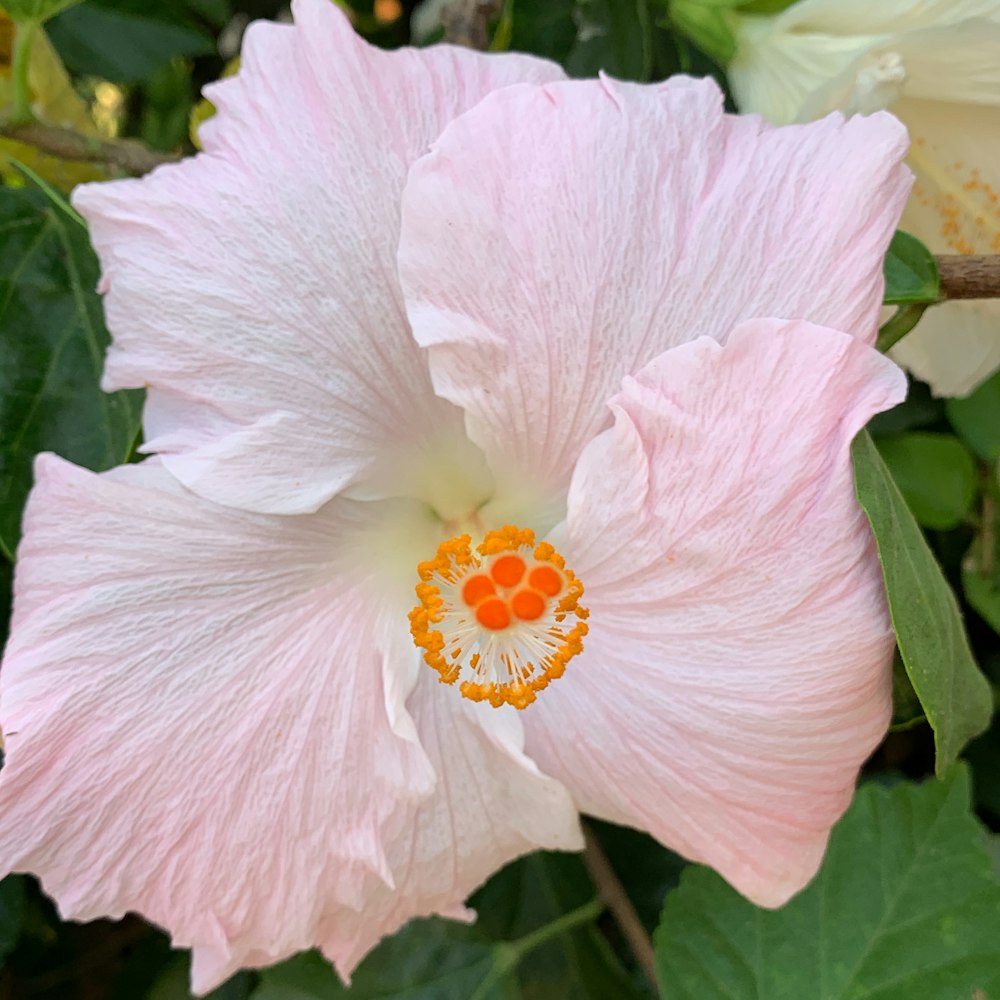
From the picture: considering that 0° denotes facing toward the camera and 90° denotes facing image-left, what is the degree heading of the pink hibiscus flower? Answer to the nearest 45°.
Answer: approximately 0°

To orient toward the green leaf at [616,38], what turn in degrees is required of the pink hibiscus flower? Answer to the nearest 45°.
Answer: approximately 180°
